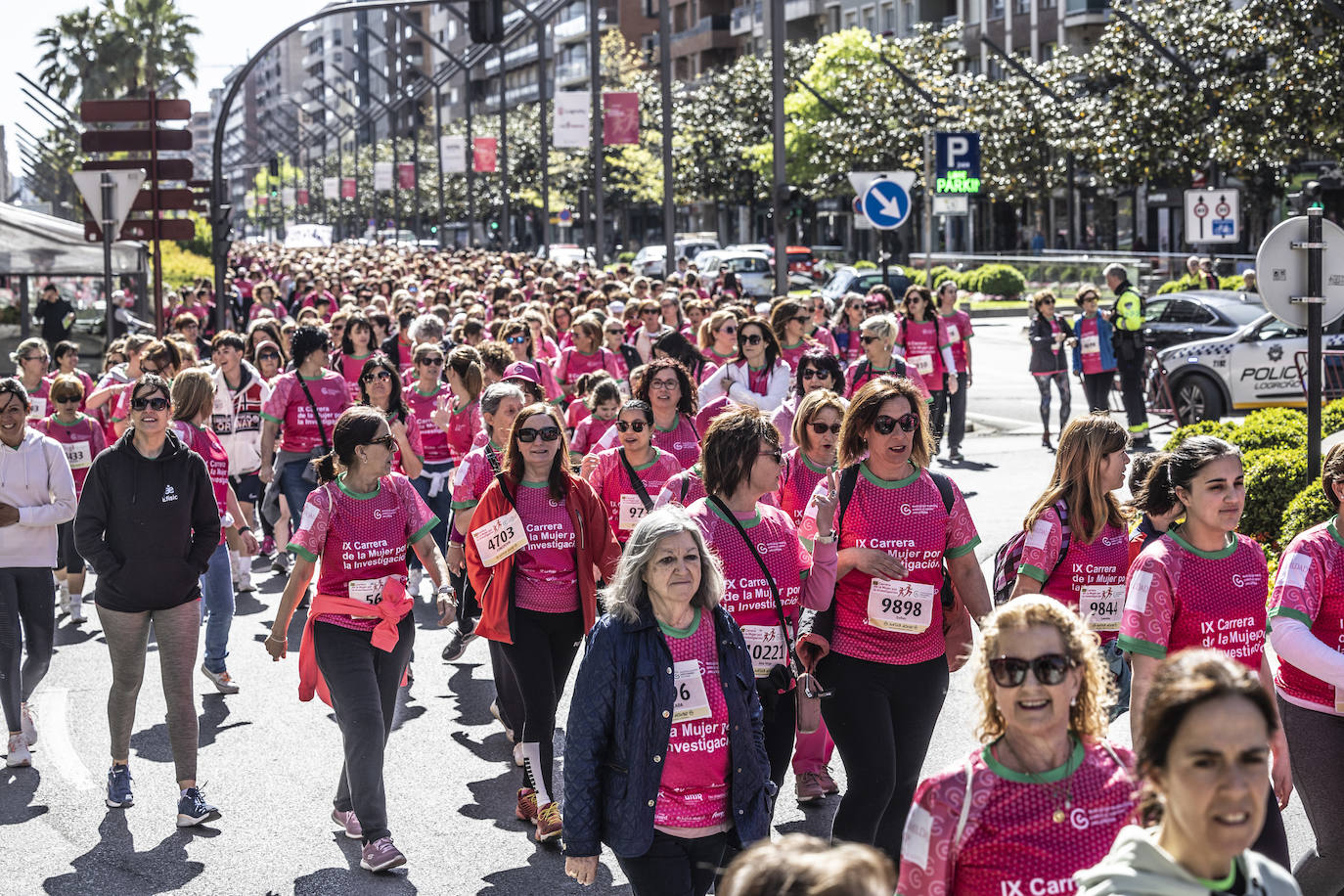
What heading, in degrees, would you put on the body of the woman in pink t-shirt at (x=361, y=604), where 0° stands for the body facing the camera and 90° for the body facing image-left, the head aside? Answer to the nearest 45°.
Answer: approximately 315°

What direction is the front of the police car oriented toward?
to the viewer's left

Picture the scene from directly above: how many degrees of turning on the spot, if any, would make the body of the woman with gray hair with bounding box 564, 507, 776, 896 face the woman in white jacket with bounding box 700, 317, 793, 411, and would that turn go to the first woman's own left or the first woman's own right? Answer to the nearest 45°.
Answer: approximately 135° to the first woman's own left

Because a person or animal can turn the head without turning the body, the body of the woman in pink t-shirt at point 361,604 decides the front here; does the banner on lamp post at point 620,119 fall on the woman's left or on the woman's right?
on the woman's left

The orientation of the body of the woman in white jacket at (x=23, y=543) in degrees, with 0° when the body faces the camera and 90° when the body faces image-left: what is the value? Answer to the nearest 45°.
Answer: approximately 0°

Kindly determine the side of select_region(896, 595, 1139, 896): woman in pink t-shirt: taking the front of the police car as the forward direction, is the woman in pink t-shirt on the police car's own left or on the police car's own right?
on the police car's own left

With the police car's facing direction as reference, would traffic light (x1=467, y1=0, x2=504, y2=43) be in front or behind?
in front

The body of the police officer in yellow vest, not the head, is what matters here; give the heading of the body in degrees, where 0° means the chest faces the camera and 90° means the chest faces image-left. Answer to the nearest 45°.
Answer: approximately 90°

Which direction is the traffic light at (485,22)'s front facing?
away from the camera

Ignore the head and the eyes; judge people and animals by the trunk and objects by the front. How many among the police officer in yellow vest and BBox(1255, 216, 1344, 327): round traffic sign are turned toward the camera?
0

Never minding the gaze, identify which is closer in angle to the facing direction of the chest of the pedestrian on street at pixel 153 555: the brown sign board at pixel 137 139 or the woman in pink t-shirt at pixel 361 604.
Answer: the woman in pink t-shirt

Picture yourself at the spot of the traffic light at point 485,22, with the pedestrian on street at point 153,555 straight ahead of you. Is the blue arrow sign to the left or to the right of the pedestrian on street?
left

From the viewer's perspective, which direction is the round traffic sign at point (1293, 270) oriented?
away from the camera

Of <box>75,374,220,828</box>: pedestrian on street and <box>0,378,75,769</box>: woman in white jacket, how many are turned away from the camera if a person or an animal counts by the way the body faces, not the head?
0
